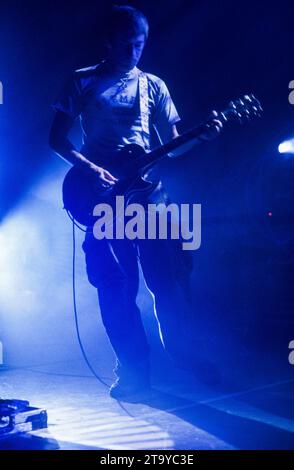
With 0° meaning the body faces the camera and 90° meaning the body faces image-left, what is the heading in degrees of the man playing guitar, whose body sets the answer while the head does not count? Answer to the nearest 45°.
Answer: approximately 0°

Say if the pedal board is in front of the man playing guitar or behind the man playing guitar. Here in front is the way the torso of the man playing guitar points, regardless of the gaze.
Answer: in front

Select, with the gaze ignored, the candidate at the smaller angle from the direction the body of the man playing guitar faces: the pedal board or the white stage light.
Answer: the pedal board

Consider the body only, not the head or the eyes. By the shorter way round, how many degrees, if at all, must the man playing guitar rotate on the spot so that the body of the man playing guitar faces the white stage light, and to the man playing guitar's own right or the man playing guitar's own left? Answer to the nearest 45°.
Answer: approximately 135° to the man playing guitar's own left

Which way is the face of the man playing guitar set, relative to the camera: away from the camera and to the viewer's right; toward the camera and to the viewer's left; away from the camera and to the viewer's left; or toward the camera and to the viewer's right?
toward the camera and to the viewer's right
